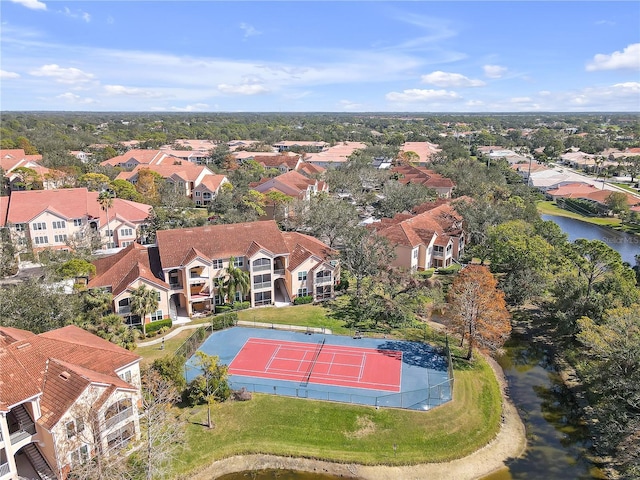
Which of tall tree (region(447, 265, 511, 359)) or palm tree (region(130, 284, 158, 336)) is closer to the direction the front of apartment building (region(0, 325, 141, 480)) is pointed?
the tall tree

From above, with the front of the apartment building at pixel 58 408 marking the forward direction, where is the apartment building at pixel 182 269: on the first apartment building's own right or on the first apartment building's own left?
on the first apartment building's own left

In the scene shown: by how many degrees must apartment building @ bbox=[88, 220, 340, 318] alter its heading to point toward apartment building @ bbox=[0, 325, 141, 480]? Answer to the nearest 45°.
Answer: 0° — it already faces it

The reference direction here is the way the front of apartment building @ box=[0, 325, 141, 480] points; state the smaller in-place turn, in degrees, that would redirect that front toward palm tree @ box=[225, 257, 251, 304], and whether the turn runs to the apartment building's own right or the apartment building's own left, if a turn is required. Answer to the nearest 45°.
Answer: approximately 90° to the apartment building's own left

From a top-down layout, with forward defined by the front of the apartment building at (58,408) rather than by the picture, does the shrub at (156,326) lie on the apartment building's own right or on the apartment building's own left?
on the apartment building's own left

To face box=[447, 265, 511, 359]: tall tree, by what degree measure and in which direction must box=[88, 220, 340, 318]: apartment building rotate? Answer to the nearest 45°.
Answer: approximately 45° to its left

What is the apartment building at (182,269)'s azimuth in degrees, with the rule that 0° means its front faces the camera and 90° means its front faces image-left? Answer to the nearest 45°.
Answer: approximately 0°

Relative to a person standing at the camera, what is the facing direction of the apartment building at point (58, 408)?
facing the viewer and to the right of the viewer

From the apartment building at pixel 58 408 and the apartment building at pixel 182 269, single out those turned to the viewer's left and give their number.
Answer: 0

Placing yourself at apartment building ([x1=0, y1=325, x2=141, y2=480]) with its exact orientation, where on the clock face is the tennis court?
The tennis court is roughly at 10 o'clock from the apartment building.
